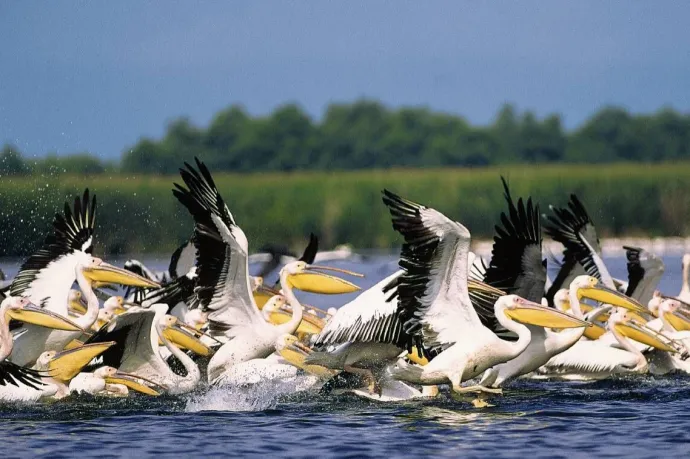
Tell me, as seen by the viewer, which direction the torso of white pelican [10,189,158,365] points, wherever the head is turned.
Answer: to the viewer's right

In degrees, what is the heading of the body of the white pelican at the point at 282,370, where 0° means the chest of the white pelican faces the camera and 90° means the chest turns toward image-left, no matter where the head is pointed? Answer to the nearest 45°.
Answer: approximately 270°

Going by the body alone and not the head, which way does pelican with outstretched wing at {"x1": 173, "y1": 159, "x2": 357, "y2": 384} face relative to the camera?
to the viewer's right

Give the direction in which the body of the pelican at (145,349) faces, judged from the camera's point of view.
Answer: to the viewer's right

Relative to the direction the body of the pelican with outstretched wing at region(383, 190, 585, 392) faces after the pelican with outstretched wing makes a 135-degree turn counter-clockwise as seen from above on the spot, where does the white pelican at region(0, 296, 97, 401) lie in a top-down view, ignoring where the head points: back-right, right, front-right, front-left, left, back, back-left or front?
front-left

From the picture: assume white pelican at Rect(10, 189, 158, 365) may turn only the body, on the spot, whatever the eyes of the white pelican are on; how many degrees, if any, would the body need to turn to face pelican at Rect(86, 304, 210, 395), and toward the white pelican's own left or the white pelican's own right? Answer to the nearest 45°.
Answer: approximately 45° to the white pelican's own right

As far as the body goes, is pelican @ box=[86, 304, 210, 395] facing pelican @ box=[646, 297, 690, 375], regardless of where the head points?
yes

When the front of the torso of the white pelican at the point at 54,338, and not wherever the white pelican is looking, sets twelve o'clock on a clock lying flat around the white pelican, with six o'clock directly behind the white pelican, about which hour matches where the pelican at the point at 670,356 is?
The pelican is roughly at 12 o'clock from the white pelican.
